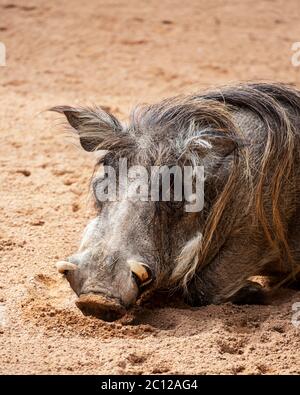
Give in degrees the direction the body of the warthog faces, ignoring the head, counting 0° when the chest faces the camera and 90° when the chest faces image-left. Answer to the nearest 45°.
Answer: approximately 45°
